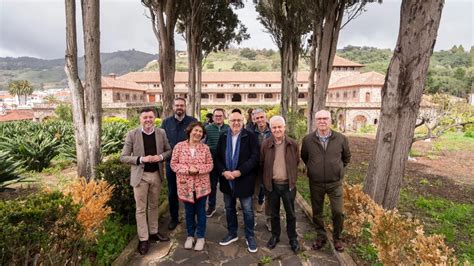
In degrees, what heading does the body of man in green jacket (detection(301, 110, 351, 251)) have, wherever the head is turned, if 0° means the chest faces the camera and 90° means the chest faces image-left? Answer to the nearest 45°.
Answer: approximately 0°

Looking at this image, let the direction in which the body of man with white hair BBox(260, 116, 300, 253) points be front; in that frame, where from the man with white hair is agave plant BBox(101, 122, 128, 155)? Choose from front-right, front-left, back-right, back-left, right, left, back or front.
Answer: back-right

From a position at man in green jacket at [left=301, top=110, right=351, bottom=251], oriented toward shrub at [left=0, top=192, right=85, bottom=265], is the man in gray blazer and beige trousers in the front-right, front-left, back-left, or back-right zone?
front-right

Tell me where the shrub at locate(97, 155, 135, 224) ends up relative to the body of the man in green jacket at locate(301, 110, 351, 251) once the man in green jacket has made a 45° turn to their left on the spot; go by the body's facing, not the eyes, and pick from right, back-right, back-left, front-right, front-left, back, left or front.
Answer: back-right

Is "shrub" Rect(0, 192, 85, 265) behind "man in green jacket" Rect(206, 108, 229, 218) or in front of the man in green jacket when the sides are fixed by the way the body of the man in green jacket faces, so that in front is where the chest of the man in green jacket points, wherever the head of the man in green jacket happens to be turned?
in front

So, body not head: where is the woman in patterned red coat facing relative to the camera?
toward the camera

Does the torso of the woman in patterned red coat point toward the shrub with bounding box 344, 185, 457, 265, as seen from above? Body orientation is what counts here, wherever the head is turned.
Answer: no

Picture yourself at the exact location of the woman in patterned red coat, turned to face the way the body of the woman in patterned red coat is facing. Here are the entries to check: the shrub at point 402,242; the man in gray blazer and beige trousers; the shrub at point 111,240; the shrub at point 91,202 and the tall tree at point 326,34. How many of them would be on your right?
3

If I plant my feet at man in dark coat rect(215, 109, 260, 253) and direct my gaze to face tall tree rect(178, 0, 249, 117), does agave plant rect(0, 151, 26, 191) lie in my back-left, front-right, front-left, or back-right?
front-left

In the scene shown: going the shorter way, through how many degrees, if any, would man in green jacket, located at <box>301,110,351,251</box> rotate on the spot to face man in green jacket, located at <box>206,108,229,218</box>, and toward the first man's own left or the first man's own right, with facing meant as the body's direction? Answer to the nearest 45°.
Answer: approximately 135° to the first man's own right

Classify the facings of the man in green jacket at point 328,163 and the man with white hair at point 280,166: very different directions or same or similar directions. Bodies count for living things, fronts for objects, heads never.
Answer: same or similar directions

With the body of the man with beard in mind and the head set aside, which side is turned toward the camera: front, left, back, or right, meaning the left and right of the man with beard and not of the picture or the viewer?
front

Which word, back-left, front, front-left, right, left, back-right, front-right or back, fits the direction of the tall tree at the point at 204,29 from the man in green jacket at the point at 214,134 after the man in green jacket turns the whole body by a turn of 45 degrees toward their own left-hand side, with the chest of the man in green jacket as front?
back-left

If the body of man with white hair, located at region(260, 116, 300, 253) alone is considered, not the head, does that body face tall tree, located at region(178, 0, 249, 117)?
no

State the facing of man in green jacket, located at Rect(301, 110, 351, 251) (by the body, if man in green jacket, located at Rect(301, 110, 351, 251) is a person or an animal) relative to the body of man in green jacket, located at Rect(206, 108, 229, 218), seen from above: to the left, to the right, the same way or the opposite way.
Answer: the same way

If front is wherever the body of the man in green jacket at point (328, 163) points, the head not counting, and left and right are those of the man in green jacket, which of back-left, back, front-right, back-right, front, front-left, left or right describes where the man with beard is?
right

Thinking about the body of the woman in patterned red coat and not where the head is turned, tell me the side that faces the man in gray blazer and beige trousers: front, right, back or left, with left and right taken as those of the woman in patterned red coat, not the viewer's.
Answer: right

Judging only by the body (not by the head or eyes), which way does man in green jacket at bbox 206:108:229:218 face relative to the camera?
toward the camera
